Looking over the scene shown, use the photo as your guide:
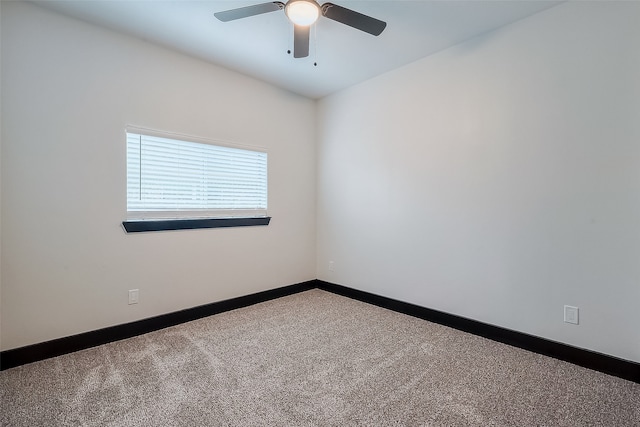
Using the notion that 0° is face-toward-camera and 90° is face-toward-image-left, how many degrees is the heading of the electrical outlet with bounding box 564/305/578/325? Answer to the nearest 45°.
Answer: approximately 45°

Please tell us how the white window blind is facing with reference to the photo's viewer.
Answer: facing the viewer and to the right of the viewer

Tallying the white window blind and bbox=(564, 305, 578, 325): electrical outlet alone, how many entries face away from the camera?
0

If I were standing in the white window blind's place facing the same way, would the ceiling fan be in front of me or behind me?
in front

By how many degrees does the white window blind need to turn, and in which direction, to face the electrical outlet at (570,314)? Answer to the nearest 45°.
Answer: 0° — it already faces it

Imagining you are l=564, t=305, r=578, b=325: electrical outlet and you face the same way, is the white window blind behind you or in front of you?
in front

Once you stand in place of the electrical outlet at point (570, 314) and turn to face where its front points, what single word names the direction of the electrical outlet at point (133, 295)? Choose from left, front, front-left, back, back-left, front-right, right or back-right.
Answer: front
